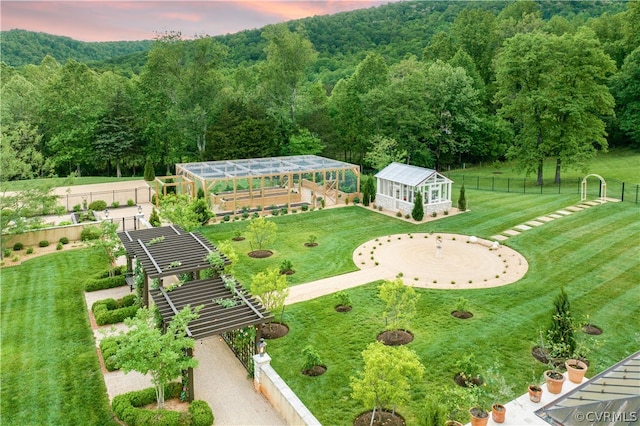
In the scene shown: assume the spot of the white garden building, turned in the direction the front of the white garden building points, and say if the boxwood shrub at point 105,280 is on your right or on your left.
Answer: on your right

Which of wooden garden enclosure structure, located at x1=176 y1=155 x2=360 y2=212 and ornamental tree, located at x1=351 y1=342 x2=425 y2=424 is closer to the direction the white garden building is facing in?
the ornamental tree

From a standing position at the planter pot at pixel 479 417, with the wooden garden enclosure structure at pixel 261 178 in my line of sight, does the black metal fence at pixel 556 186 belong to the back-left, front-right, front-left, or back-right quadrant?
front-right

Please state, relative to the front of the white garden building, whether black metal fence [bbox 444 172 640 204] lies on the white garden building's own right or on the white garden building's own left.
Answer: on the white garden building's own left

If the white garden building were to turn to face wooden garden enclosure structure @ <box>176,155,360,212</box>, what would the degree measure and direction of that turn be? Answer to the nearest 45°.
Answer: approximately 135° to its right

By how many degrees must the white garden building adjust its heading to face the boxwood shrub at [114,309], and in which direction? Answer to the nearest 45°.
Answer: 0° — it already faces it

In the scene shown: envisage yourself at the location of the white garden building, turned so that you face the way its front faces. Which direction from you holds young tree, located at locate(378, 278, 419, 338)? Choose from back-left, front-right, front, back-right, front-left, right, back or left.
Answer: front-right

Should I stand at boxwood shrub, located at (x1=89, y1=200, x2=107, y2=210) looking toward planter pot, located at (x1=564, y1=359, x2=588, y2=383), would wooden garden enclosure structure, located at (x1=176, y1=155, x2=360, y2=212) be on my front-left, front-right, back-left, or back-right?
front-left

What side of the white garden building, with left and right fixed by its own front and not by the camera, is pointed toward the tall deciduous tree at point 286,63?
back

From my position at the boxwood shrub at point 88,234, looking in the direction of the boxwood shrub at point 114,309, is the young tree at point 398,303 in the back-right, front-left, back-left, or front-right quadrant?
front-left

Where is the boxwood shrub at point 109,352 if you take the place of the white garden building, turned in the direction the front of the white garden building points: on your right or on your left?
on your right

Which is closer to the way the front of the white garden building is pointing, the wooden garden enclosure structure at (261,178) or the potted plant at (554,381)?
the potted plant

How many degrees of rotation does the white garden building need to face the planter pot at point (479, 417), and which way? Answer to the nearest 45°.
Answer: approximately 45° to its right

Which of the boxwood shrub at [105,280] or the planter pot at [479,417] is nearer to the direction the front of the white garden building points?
the planter pot

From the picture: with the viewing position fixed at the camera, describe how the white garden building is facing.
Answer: facing the viewer and to the right of the viewer

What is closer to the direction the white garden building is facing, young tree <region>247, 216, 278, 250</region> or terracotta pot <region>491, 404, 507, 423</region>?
the terracotta pot
